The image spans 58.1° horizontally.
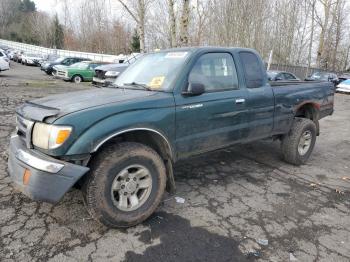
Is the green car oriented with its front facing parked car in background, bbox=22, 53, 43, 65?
no

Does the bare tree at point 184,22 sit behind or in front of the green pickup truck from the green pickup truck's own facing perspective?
behind

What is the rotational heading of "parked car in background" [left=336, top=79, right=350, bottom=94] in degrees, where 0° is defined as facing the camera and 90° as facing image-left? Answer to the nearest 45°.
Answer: approximately 45°

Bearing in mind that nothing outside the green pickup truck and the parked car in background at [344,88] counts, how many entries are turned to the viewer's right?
0

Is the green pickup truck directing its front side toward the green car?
no

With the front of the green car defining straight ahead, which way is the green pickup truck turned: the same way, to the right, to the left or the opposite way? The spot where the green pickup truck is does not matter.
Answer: the same way

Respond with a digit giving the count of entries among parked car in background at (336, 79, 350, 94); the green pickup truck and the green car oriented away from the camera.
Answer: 0

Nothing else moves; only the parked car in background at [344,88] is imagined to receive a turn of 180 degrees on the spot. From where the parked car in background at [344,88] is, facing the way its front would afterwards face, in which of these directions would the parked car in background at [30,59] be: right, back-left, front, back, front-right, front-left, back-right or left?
back-left

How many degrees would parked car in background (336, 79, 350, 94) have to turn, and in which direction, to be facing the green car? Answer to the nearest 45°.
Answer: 0° — it already faces it

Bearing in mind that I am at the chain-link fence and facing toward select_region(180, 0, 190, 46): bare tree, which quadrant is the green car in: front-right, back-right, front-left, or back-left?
front-left

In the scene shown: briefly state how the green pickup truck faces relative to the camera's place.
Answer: facing the viewer and to the left of the viewer

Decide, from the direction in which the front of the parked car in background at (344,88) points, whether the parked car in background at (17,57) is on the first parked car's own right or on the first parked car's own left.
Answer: on the first parked car's own right

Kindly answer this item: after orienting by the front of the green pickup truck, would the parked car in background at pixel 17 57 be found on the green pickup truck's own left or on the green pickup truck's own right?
on the green pickup truck's own right
